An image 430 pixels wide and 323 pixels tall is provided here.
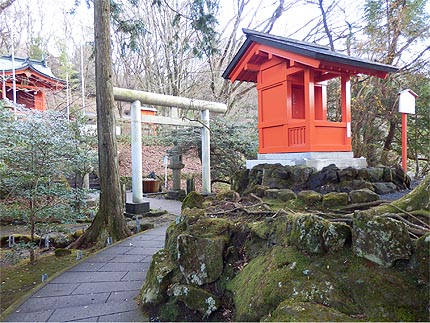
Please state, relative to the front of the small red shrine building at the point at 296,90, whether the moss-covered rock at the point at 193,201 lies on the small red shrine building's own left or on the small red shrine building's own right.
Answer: on the small red shrine building's own right

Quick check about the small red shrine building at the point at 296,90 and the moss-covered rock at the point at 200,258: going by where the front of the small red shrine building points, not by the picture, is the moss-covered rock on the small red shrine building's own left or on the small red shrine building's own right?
on the small red shrine building's own right

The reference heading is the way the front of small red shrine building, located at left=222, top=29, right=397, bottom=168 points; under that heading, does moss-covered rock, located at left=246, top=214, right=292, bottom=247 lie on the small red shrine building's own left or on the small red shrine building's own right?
on the small red shrine building's own right

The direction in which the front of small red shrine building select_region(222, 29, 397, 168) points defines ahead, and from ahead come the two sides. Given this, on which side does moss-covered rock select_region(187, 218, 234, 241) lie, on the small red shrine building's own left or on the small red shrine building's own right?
on the small red shrine building's own right
